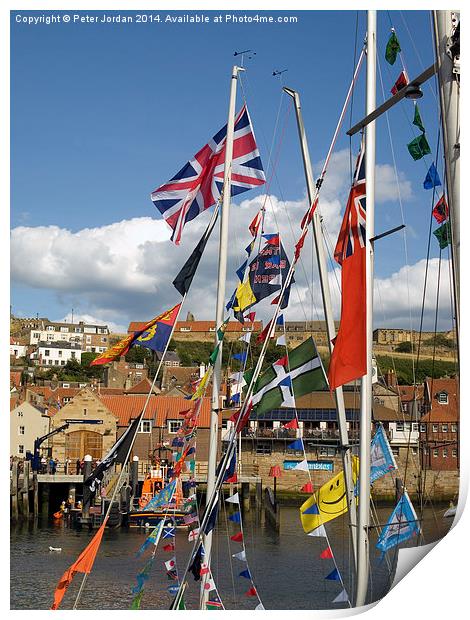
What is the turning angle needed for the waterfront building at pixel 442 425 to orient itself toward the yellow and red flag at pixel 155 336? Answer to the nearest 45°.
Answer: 0° — it already faces it

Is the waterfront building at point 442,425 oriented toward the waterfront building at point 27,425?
no

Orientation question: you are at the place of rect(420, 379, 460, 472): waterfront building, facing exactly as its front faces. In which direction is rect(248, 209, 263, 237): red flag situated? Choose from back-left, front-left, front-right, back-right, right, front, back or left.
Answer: front

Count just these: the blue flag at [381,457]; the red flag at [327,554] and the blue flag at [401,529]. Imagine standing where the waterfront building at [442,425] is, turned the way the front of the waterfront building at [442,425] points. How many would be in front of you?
3

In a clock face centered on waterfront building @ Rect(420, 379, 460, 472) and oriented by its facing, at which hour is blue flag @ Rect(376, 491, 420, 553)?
The blue flag is roughly at 12 o'clock from the waterfront building.

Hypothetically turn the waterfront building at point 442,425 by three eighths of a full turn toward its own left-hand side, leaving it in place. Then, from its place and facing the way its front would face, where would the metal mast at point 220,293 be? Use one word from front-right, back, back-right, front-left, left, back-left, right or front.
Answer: back-right

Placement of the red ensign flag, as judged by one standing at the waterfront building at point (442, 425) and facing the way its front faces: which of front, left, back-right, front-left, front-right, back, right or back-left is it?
front

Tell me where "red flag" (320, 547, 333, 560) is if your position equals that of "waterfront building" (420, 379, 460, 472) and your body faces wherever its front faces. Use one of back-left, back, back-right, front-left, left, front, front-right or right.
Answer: front

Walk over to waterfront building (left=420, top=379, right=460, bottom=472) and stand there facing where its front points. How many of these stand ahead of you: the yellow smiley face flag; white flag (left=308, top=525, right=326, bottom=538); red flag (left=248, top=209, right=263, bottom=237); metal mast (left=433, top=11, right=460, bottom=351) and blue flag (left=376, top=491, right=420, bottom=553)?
5

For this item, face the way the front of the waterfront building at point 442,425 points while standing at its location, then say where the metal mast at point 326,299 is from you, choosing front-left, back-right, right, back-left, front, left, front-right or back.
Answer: front

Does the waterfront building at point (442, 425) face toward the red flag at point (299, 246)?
yes

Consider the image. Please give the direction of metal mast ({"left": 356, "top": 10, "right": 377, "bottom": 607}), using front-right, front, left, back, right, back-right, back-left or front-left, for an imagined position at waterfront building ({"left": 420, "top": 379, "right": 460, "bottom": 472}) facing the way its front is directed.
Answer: front

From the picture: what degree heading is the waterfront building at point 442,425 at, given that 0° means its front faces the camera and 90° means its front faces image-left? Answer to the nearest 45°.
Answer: approximately 0°

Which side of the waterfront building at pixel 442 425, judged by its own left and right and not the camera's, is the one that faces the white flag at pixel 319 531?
front

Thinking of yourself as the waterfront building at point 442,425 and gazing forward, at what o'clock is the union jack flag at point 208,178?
The union jack flag is roughly at 12 o'clock from the waterfront building.

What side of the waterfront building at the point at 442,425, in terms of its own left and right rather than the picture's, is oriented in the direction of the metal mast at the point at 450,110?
front
